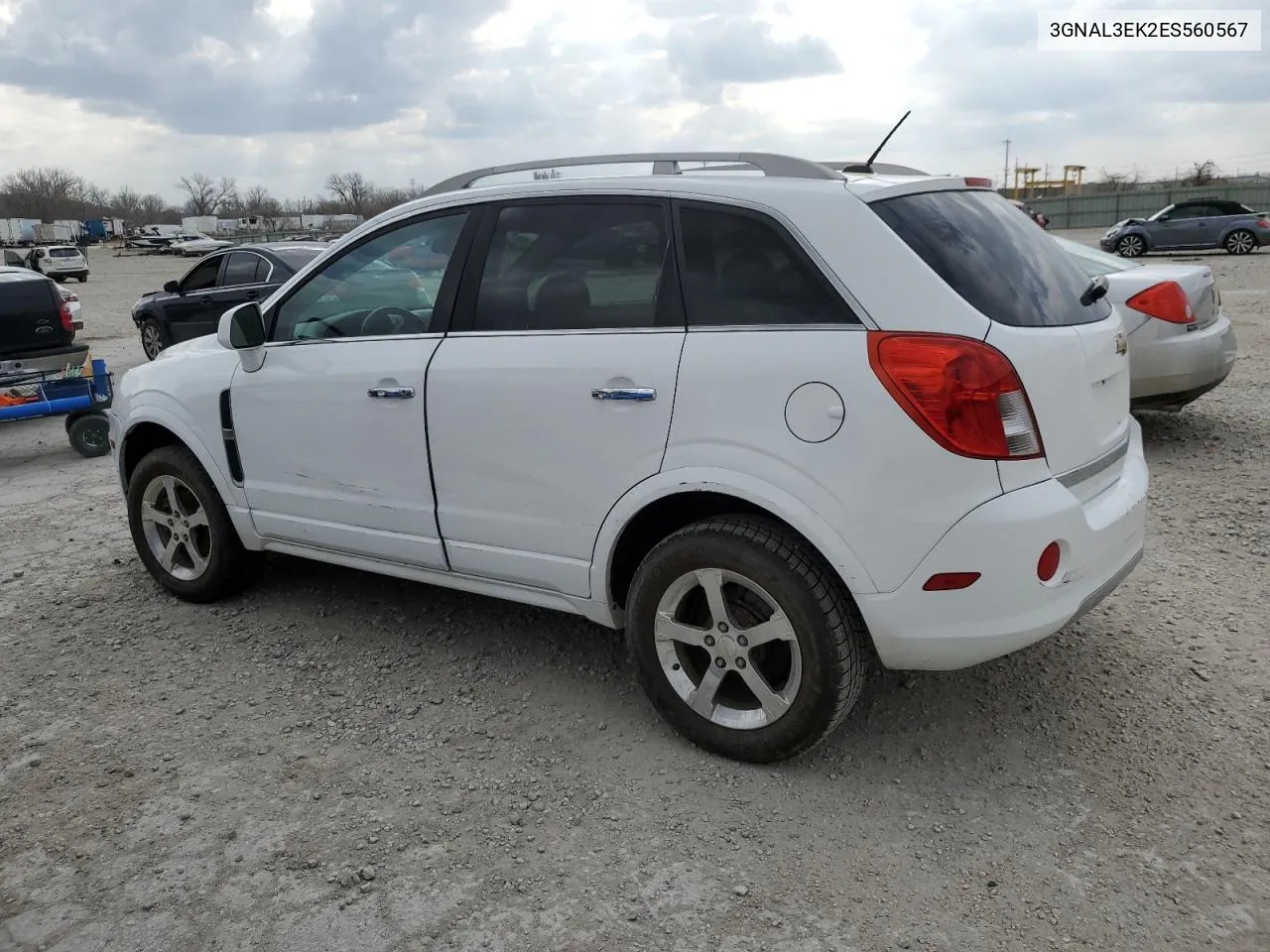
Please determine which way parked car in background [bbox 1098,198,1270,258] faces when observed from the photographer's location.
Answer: facing to the left of the viewer

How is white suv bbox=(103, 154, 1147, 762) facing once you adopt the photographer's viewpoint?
facing away from the viewer and to the left of the viewer

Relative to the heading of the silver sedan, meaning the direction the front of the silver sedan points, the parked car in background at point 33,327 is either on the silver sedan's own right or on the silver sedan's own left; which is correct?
on the silver sedan's own left

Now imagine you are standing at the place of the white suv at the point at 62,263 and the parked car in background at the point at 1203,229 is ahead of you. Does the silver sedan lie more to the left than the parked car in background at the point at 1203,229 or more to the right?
right

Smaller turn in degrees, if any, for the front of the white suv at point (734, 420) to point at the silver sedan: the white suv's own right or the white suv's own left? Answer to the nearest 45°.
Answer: approximately 90° to the white suv's own right

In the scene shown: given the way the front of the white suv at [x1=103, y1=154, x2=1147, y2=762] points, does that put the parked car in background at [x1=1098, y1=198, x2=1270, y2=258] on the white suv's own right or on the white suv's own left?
on the white suv's own right

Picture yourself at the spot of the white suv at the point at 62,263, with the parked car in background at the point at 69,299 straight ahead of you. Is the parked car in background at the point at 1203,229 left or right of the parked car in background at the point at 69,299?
left

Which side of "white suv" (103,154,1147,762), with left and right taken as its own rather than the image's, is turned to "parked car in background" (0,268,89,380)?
front

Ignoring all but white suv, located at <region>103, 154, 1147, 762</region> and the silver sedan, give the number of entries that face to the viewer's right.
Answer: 0

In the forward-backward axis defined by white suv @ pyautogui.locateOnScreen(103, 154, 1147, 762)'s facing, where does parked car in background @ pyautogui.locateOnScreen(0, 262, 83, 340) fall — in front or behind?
in front

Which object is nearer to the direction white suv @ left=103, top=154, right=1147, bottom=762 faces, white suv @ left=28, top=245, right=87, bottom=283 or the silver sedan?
the white suv

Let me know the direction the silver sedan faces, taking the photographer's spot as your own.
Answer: facing away from the viewer and to the left of the viewer
